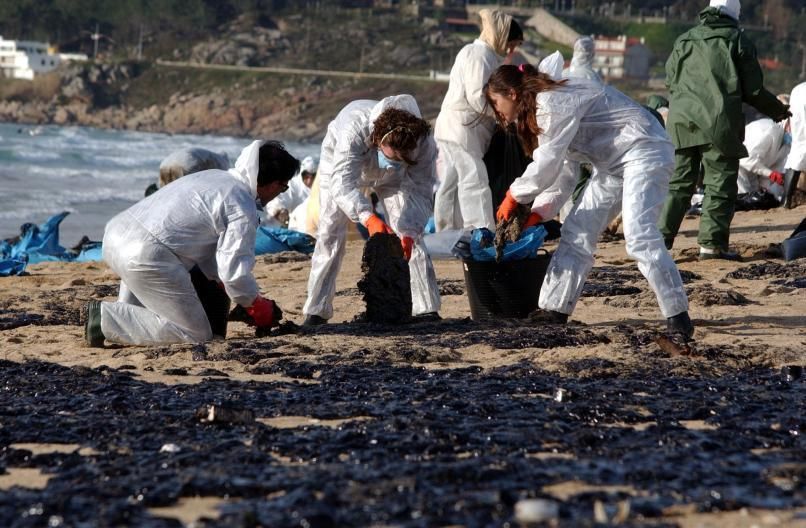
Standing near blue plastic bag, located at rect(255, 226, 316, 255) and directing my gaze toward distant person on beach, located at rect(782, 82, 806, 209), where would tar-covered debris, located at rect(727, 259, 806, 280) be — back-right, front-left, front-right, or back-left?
front-right

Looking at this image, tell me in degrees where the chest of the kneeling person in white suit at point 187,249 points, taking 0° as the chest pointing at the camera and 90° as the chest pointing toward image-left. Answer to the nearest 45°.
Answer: approximately 270°

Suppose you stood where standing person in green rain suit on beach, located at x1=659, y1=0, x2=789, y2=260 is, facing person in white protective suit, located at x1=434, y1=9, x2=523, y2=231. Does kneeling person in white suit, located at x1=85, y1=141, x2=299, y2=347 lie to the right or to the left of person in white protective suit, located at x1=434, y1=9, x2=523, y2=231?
left

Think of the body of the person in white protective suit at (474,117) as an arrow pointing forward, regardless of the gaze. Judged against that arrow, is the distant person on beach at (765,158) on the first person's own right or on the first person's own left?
on the first person's own left

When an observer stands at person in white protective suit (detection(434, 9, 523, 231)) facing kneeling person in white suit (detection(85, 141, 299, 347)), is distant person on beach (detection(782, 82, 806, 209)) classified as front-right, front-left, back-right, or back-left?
back-left

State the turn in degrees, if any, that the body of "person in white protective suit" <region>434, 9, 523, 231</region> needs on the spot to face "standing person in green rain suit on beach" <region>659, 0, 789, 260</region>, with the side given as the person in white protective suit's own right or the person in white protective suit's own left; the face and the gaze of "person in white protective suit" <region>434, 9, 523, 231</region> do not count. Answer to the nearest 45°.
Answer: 0° — they already face them

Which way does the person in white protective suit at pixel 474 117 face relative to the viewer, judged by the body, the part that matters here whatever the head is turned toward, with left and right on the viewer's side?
facing to the right of the viewer

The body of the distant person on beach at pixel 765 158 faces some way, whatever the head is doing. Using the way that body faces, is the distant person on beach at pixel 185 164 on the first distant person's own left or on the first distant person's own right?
on the first distant person's own right

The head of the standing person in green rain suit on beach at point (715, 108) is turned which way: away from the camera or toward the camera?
away from the camera

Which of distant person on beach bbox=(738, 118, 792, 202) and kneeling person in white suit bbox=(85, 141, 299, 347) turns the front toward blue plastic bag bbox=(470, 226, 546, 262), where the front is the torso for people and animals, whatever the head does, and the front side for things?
the kneeling person in white suit

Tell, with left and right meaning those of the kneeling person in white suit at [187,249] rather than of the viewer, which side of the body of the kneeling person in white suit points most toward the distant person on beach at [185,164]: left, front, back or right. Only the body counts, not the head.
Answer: left

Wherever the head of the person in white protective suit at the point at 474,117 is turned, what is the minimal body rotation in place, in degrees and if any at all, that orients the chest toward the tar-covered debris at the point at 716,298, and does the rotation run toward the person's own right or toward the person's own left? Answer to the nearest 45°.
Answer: approximately 45° to the person's own right

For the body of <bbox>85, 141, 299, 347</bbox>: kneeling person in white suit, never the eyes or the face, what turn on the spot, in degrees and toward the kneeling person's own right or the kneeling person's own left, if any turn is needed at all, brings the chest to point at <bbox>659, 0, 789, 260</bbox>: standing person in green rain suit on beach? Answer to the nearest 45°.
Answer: approximately 45° to the kneeling person's own left
